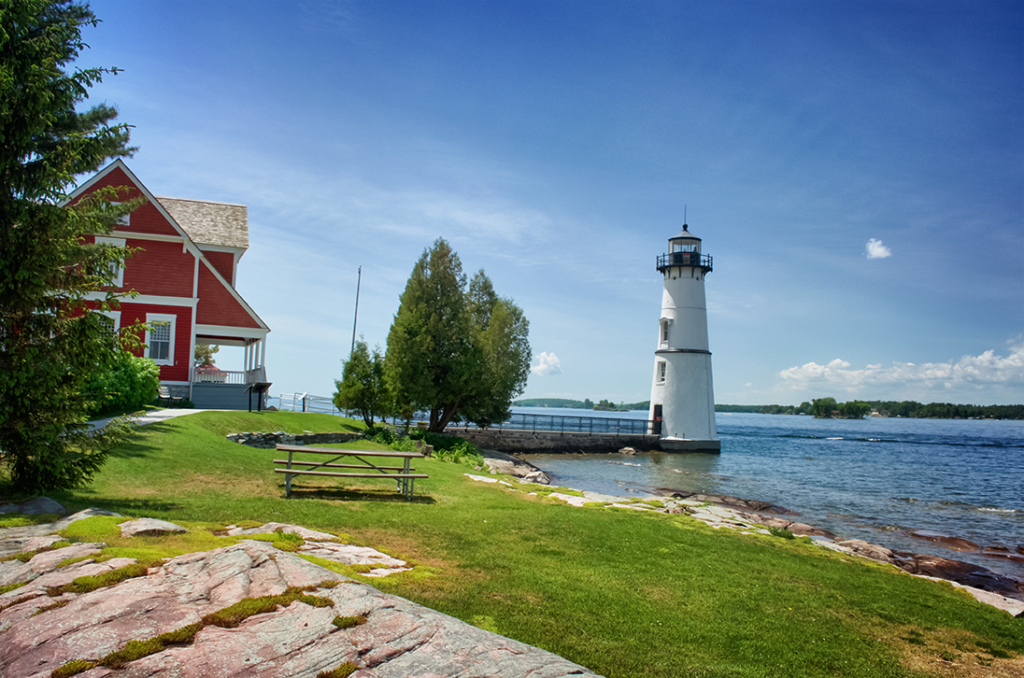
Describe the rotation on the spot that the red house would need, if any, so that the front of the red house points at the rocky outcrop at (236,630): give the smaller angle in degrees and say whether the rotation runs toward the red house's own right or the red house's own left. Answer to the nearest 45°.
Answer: approximately 90° to the red house's own right

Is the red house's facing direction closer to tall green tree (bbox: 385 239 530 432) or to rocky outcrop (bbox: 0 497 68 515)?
the tall green tree

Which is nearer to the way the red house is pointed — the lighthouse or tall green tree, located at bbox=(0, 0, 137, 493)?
the lighthouse

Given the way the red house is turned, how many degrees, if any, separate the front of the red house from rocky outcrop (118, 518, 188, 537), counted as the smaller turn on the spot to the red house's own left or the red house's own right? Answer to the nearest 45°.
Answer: approximately 90° to the red house's own right

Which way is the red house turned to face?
to the viewer's right

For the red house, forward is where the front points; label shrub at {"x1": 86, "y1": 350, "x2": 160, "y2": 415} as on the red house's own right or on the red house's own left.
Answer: on the red house's own right

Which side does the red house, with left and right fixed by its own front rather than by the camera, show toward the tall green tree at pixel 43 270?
right

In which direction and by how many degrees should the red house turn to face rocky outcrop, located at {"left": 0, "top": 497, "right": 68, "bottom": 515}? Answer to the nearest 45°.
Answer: approximately 90° to its right
